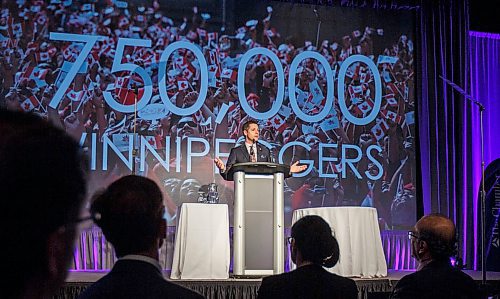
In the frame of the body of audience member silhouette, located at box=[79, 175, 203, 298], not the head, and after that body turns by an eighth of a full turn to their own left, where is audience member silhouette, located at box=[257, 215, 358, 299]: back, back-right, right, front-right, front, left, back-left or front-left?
right

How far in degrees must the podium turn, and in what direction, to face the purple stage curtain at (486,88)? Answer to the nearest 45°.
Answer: approximately 135° to its left

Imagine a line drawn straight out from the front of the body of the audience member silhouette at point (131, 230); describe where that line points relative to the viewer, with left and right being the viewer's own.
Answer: facing away from the viewer

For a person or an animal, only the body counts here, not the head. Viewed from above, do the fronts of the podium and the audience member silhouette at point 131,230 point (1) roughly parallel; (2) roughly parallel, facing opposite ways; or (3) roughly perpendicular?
roughly parallel, facing opposite ways

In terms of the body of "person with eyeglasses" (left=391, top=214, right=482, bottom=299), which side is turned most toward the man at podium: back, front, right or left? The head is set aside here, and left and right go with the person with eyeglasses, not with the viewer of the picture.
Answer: front

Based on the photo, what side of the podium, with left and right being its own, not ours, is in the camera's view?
front

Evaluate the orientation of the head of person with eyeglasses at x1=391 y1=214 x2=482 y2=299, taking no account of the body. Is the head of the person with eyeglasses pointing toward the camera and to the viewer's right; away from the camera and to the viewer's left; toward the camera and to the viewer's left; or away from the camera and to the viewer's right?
away from the camera and to the viewer's left

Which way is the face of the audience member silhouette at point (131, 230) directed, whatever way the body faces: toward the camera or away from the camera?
away from the camera

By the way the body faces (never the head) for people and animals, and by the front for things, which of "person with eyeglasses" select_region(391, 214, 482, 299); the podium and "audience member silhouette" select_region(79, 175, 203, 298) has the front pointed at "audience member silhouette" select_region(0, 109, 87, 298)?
the podium

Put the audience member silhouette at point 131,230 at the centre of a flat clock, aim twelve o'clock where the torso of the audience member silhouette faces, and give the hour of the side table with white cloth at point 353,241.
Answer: The side table with white cloth is roughly at 1 o'clock from the audience member silhouette.

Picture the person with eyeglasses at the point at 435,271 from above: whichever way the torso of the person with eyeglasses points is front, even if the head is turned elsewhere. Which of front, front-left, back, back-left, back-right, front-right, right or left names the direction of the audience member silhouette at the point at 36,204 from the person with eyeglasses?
back-left

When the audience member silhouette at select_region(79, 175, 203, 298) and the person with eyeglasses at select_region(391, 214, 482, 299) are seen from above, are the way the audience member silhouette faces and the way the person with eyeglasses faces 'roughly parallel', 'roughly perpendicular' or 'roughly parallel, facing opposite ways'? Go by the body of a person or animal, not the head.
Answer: roughly parallel

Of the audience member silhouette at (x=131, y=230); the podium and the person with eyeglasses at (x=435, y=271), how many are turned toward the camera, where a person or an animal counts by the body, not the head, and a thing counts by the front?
1

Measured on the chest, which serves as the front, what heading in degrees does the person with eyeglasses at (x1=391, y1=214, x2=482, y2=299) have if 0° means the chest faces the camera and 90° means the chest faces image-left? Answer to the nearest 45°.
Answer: approximately 135°

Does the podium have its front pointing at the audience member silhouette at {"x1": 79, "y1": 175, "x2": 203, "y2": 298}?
yes

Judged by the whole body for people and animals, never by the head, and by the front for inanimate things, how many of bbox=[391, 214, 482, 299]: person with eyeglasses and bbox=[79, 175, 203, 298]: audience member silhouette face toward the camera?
0

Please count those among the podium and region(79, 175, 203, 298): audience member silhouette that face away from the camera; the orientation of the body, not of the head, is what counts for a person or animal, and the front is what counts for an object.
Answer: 1
